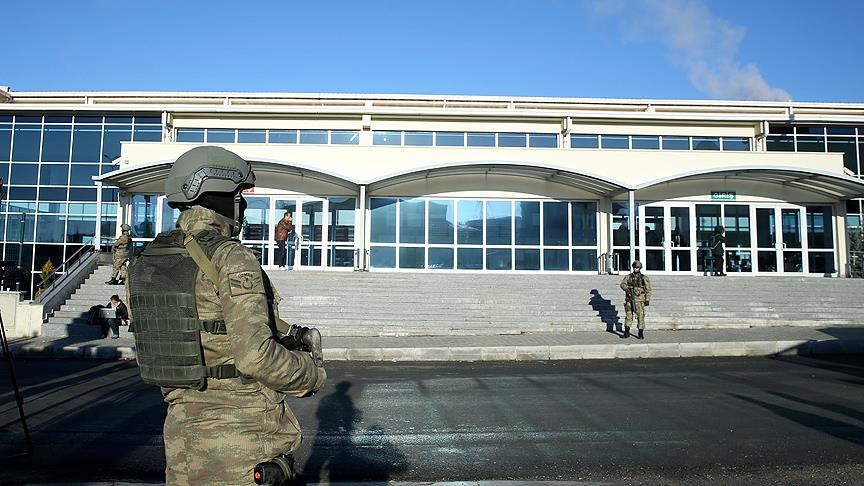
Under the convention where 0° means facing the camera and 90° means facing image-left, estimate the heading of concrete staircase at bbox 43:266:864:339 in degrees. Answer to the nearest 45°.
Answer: approximately 0°

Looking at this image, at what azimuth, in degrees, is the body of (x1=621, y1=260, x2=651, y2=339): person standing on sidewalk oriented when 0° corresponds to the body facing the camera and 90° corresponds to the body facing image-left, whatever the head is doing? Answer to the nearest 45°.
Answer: approximately 0°

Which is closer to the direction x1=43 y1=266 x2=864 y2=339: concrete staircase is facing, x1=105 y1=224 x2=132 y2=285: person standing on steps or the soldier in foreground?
the soldier in foreground

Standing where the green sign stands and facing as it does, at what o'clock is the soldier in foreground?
The soldier in foreground is roughly at 12 o'clock from the green sign.

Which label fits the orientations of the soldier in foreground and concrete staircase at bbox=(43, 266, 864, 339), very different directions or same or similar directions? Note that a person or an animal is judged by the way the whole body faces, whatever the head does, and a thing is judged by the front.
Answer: very different directions

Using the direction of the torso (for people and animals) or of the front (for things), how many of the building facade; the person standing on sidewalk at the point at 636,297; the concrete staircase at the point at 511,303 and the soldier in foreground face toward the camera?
3

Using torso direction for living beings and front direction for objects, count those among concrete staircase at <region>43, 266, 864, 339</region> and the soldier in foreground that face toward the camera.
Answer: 1

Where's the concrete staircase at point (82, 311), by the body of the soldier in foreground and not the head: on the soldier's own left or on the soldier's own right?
on the soldier's own left

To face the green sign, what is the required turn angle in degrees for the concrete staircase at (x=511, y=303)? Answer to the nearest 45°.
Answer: approximately 135° to its left
